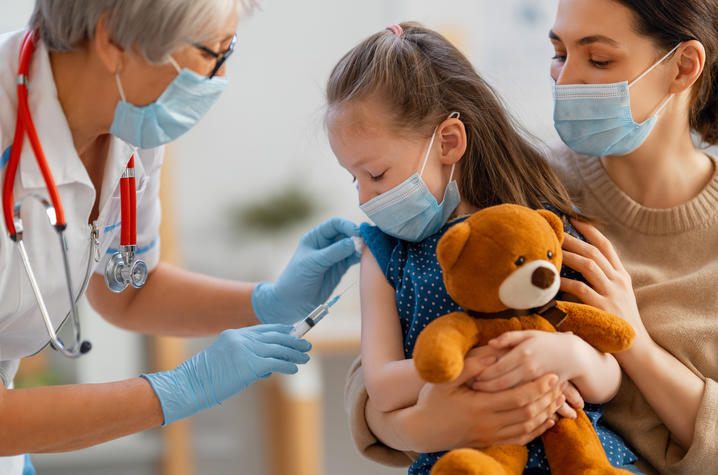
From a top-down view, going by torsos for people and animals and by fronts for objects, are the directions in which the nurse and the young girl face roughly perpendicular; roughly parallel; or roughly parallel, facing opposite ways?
roughly perpendicular

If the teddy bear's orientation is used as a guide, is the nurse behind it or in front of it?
behind

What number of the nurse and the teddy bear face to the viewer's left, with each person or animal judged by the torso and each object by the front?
0

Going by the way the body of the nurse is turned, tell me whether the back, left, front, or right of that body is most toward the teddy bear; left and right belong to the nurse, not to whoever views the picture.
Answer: front

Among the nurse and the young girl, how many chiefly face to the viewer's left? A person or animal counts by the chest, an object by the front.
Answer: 0

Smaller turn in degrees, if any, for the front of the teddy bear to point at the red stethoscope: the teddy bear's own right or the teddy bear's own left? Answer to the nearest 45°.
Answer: approximately 135° to the teddy bear's own right

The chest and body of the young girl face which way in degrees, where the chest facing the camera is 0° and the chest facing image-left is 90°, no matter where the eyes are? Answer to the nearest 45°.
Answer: approximately 0°

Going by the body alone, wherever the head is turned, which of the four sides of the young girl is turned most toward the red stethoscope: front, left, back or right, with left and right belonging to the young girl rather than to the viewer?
right

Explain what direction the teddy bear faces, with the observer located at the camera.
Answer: facing the viewer and to the right of the viewer
